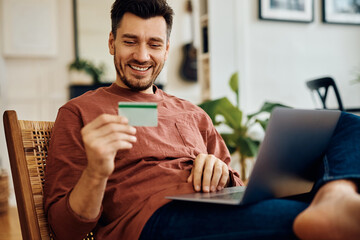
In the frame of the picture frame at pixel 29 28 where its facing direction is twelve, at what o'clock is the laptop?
The laptop is roughly at 12 o'clock from the picture frame.

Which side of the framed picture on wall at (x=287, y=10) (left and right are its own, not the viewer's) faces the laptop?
front

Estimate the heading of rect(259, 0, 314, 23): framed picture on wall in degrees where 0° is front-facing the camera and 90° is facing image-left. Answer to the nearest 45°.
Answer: approximately 0°

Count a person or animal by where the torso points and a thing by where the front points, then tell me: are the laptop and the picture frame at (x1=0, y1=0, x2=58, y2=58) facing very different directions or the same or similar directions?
very different directions

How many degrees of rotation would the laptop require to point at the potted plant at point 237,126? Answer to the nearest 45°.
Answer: approximately 45° to its right

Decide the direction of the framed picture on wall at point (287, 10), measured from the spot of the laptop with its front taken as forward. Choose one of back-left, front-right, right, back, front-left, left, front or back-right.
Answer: front-right

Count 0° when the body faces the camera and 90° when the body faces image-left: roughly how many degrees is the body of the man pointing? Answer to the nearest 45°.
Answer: approximately 315°
